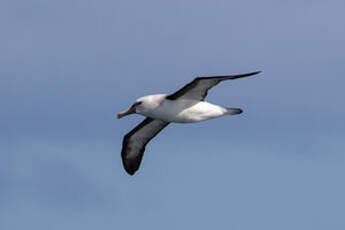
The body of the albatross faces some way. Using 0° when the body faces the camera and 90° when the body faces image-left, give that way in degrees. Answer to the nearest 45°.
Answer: approximately 90°
